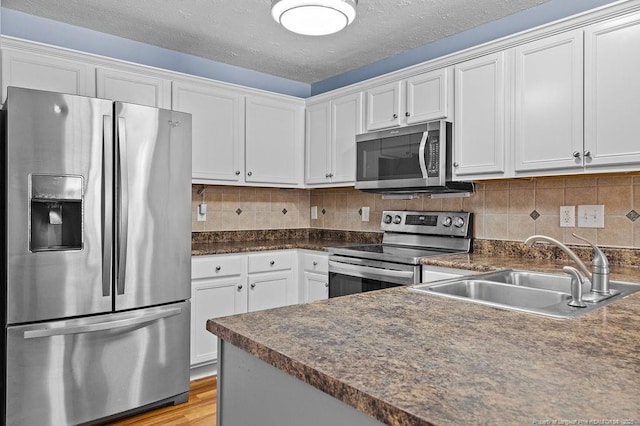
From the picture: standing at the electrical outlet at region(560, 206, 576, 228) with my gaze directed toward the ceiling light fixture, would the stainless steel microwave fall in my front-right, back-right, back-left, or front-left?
front-right

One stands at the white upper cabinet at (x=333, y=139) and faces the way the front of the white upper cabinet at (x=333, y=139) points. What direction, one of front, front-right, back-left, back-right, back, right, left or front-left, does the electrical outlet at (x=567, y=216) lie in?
left

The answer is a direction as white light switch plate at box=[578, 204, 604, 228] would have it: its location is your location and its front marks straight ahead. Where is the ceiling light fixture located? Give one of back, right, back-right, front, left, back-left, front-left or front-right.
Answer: front-right

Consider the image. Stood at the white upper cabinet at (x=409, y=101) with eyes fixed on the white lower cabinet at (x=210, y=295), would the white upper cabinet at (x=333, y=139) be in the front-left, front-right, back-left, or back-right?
front-right

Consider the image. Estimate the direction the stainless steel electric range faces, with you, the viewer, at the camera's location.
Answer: facing the viewer and to the left of the viewer

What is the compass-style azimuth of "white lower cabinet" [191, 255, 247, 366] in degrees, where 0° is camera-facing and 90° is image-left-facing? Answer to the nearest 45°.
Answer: approximately 315°

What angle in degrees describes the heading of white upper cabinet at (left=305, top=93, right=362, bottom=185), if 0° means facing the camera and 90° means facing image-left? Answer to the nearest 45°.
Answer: approximately 45°

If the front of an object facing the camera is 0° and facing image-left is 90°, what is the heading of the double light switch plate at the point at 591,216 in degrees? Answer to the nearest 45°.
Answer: approximately 0°

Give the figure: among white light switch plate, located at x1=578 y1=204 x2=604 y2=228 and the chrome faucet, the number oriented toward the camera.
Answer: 1
